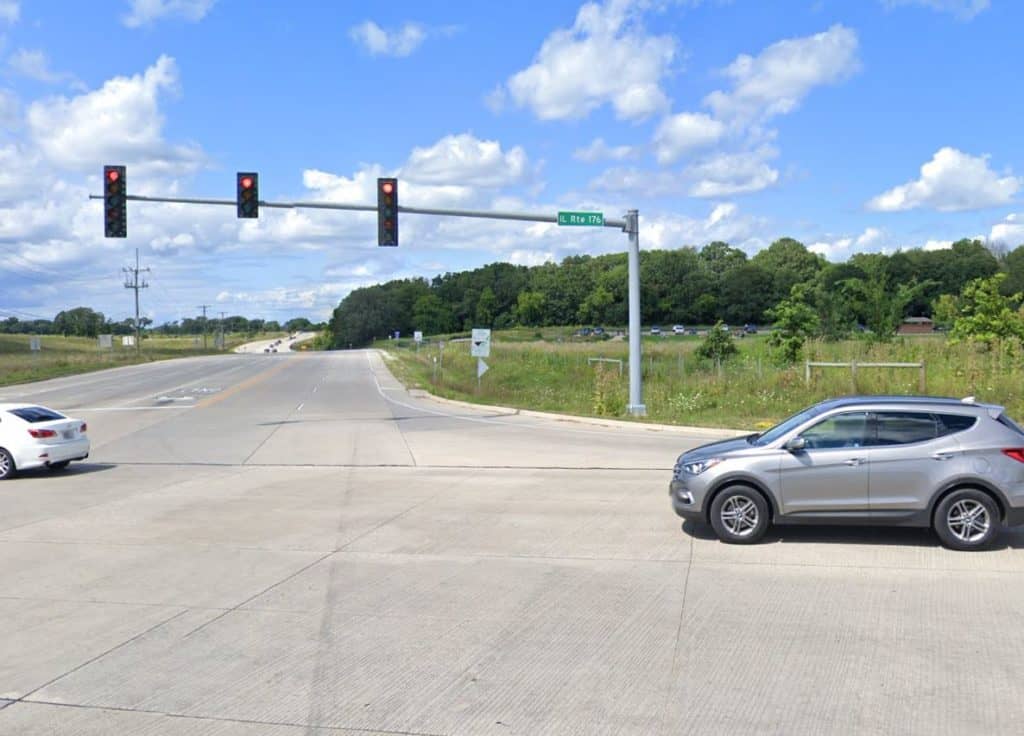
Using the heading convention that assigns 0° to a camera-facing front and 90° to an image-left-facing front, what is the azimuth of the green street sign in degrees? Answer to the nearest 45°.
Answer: approximately 0°

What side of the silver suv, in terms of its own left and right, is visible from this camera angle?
left

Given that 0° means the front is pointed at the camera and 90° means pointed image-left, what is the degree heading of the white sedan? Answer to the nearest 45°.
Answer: approximately 135°

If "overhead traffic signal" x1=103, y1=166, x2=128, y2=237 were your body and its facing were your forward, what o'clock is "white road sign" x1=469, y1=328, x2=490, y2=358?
The white road sign is roughly at 8 o'clock from the overhead traffic signal.

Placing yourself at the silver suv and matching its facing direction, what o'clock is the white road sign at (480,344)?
The white road sign is roughly at 2 o'clock from the silver suv.

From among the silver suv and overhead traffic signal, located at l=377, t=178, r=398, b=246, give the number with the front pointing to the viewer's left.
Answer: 1

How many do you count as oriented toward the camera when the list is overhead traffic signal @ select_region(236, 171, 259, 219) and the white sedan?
1

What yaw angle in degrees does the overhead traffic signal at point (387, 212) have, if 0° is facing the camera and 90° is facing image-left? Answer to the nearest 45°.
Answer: approximately 0°

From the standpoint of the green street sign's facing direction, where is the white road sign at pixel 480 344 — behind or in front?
behind

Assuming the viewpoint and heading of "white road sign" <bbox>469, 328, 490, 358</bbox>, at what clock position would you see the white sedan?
The white sedan is roughly at 1 o'clock from the white road sign.

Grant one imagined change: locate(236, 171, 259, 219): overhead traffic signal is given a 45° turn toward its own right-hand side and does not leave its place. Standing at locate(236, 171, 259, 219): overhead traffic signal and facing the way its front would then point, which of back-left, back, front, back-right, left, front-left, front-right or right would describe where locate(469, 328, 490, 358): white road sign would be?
back
